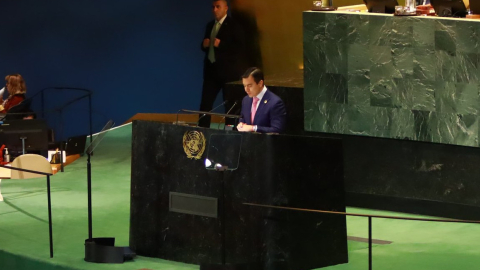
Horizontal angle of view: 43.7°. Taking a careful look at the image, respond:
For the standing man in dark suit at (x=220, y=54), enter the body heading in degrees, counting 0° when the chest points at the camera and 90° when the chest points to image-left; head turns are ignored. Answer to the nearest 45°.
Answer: approximately 45°

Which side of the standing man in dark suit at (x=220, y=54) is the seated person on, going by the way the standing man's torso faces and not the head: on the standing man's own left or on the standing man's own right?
on the standing man's own right

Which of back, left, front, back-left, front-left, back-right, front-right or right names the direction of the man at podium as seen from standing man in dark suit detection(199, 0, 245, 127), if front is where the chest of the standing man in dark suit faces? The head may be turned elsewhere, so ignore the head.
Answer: front-left

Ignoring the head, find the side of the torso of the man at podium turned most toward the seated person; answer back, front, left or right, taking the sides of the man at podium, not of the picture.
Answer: right

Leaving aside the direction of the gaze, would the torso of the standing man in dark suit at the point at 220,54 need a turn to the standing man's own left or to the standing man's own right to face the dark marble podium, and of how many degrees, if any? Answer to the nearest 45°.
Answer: approximately 45° to the standing man's own left

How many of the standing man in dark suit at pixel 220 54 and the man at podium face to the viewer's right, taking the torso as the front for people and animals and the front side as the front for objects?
0

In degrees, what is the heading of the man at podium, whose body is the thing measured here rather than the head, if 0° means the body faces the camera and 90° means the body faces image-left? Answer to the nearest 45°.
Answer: approximately 45°

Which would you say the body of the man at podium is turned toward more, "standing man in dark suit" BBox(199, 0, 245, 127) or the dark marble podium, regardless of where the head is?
the dark marble podium

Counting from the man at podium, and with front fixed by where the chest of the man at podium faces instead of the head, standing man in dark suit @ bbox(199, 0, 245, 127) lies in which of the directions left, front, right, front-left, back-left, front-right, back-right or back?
back-right
